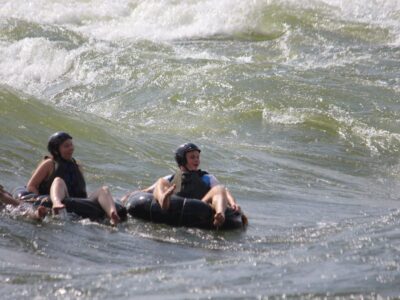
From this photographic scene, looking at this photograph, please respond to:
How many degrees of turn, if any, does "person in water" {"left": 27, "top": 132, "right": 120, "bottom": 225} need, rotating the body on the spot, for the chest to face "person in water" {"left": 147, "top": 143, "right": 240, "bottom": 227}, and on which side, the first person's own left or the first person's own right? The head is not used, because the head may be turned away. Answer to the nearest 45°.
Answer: approximately 45° to the first person's own left

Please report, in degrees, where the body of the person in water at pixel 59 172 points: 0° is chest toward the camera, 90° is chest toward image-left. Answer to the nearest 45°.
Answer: approximately 315°

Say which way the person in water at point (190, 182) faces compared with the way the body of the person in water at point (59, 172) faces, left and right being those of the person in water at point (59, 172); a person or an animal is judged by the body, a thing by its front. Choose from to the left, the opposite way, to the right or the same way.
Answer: the same way

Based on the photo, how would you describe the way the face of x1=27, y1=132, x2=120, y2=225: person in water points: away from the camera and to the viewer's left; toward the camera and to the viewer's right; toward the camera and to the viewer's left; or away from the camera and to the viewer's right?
toward the camera and to the viewer's right

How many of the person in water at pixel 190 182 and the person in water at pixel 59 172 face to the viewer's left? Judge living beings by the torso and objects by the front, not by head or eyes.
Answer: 0

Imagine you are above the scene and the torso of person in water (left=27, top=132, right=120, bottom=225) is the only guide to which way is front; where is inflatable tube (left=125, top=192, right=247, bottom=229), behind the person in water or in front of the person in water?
in front

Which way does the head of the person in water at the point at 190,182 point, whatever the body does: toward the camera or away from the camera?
toward the camera

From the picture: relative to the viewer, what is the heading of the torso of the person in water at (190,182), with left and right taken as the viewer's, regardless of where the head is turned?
facing the viewer and to the right of the viewer
